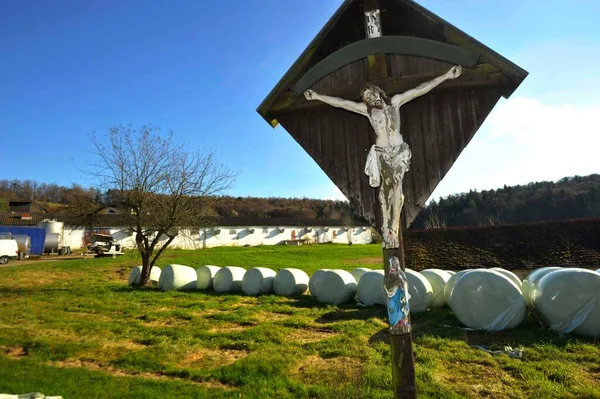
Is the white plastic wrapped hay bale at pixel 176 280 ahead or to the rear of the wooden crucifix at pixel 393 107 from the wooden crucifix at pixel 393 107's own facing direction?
to the rear

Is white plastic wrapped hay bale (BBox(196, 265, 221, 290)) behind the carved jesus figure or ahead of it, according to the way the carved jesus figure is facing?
behind

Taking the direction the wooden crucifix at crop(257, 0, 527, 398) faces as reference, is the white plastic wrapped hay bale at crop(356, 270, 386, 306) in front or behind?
behind

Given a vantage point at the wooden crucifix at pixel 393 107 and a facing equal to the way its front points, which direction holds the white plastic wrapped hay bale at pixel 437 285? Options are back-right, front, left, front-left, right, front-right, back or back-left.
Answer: back

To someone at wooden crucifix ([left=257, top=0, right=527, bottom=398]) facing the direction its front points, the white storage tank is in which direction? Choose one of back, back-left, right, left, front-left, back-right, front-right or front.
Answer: back-right

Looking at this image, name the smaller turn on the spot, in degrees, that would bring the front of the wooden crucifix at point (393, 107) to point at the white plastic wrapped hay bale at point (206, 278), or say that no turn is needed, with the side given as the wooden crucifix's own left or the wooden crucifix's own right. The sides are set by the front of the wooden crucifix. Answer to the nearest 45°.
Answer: approximately 135° to the wooden crucifix's own right

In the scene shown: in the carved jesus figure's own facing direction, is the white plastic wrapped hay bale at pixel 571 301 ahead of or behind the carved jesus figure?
behind

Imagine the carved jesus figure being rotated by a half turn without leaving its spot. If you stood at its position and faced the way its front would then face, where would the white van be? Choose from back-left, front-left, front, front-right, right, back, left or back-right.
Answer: front-left

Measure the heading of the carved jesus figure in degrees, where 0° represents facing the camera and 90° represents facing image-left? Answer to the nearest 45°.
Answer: approximately 0°

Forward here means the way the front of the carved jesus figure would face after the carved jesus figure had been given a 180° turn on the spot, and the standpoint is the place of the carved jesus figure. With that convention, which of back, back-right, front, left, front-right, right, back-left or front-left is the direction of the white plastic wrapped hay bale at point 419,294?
front
